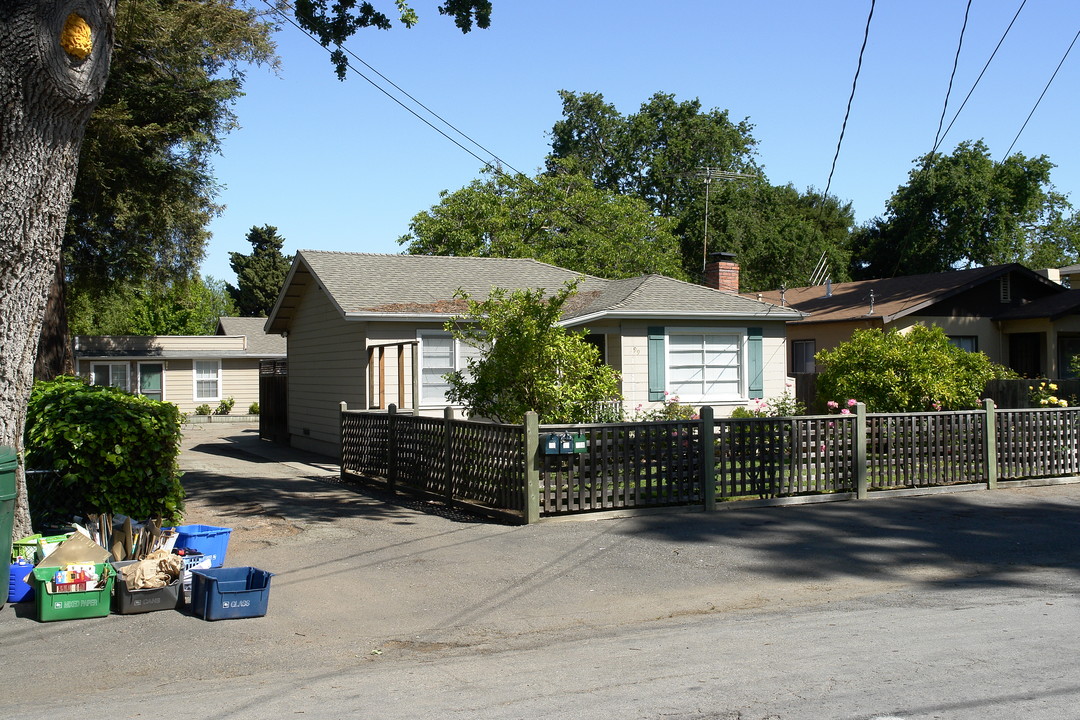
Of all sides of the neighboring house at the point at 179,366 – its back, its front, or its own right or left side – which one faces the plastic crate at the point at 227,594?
front

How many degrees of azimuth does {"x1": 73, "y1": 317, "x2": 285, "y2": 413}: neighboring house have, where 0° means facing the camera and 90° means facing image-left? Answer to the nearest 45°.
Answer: approximately 0°

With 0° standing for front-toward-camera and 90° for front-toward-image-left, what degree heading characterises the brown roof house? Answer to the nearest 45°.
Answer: approximately 315°

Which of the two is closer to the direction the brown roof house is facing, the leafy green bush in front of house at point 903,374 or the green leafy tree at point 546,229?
the leafy green bush in front of house

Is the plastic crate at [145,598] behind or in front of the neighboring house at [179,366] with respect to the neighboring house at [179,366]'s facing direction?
in front

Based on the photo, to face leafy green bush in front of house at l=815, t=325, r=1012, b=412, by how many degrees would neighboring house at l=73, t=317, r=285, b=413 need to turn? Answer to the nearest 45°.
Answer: approximately 45° to its left

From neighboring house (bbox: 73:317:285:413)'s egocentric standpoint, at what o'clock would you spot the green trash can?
The green trash can is roughly at 12 o'clock from the neighboring house.

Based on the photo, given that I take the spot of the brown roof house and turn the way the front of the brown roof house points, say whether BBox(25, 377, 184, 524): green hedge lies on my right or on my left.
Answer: on my right

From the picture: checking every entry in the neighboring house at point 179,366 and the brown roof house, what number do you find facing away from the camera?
0

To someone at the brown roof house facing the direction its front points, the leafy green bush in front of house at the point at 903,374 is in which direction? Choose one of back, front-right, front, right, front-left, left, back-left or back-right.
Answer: front-right

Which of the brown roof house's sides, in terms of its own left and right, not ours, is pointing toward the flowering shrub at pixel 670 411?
right

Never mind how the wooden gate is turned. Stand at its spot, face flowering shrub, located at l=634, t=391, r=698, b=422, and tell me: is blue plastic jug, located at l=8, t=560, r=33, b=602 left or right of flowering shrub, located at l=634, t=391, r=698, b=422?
right

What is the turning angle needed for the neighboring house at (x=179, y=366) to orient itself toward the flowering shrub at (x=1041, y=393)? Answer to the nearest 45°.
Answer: approximately 45° to its left

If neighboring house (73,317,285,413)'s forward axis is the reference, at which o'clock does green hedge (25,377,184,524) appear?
The green hedge is roughly at 12 o'clock from the neighboring house.
